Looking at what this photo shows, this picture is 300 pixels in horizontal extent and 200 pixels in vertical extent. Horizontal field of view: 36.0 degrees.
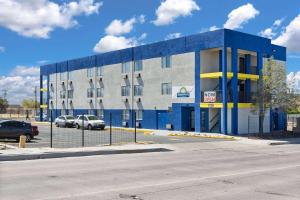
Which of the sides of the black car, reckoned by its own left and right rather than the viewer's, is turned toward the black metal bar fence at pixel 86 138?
back

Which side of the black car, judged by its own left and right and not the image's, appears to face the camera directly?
left

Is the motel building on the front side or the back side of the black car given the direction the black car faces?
on the back side
